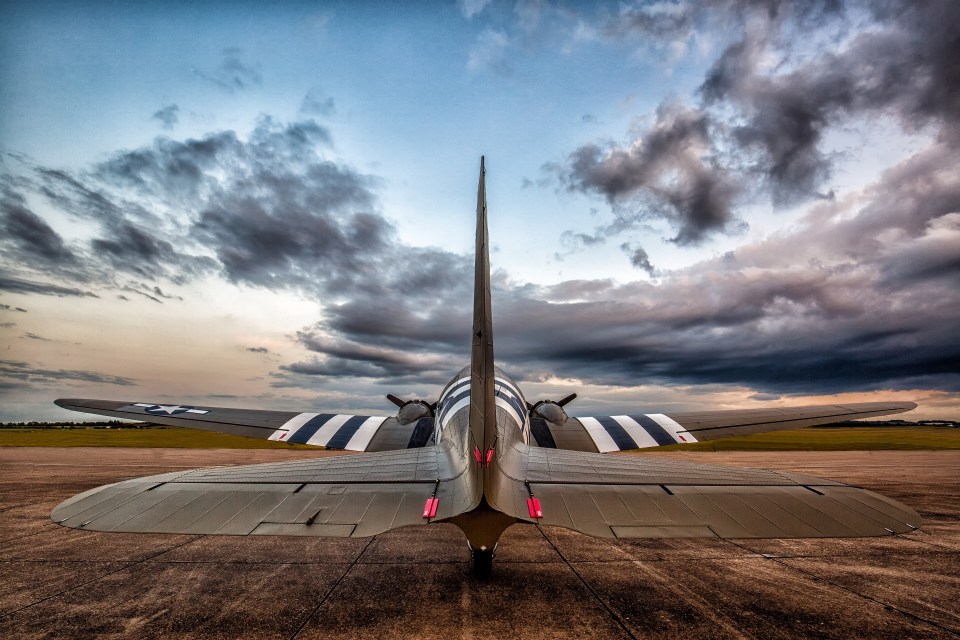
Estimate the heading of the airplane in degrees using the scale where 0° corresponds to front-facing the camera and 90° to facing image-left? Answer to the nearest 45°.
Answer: approximately 180°
